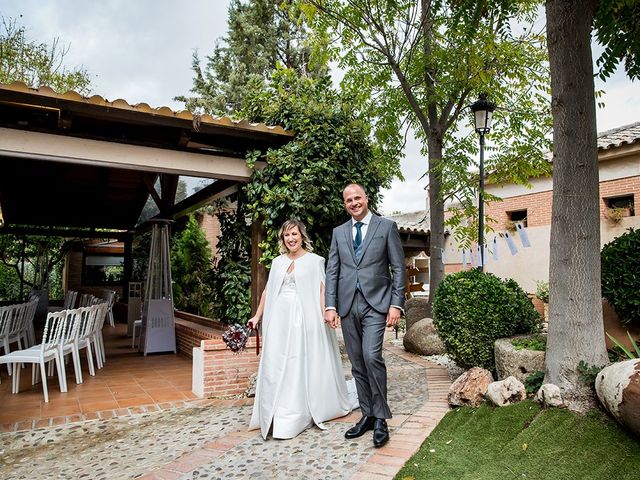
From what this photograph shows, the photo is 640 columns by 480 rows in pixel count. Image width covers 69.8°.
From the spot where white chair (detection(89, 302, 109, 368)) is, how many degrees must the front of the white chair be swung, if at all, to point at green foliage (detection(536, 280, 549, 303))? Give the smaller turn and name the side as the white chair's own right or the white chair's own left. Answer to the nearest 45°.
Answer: approximately 180°

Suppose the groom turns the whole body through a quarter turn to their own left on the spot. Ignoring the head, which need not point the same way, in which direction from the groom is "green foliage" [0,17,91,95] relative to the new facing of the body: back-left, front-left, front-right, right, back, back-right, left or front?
back-left

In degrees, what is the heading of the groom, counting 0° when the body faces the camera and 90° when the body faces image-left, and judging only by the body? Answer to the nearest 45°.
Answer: approximately 0°

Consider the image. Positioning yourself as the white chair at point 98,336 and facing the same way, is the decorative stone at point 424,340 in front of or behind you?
behind

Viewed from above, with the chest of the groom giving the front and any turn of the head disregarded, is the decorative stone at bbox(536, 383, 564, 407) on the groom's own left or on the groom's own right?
on the groom's own left

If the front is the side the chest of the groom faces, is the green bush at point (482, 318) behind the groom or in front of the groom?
behind

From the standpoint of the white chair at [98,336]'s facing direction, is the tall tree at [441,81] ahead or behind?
behind

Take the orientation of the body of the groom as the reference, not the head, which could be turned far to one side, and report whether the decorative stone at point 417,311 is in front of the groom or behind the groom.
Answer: behind

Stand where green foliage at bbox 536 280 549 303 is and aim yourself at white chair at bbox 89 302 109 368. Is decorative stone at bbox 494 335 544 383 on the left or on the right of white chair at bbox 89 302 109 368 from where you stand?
left

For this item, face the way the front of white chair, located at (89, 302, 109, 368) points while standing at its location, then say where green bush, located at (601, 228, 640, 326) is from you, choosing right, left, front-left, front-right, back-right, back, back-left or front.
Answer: back-left

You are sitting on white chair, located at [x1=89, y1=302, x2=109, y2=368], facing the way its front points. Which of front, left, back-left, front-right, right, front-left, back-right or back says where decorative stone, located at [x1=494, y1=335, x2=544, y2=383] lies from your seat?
back-left

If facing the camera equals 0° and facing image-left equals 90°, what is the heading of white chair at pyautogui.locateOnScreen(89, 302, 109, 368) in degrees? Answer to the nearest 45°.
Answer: approximately 90°

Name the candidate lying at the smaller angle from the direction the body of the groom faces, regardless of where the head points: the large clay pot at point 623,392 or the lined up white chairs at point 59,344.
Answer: the large clay pot

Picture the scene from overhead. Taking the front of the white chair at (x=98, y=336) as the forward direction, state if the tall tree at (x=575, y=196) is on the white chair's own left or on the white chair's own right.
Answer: on the white chair's own left

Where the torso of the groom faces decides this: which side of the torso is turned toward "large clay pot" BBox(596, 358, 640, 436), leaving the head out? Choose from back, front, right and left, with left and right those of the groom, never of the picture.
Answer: left
